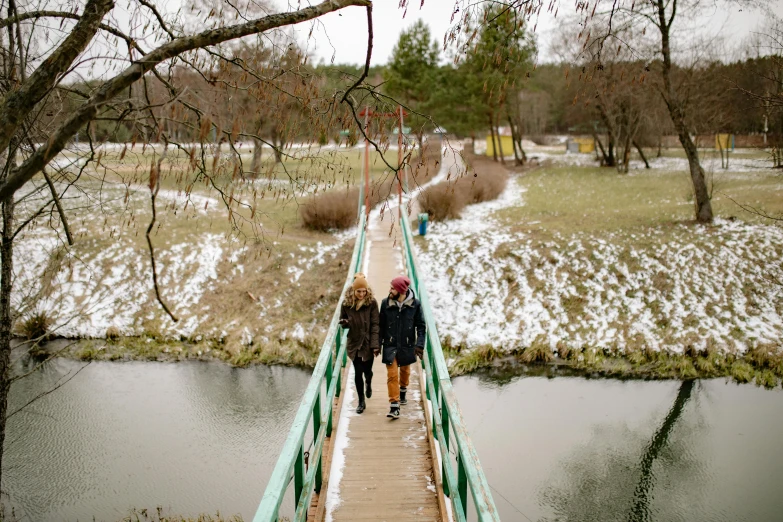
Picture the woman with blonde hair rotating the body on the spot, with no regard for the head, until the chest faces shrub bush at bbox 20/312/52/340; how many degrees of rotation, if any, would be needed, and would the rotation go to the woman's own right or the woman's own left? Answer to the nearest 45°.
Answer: approximately 135° to the woman's own right

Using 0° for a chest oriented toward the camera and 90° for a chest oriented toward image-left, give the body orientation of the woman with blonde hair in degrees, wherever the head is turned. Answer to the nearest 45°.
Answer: approximately 0°

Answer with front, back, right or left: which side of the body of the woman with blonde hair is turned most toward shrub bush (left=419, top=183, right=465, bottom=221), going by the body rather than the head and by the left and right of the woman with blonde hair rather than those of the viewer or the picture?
back

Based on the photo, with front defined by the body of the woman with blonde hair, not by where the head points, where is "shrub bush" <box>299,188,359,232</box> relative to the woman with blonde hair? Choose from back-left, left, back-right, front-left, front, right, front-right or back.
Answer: back

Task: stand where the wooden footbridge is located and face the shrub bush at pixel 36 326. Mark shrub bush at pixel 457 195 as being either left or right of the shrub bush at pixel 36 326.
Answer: right

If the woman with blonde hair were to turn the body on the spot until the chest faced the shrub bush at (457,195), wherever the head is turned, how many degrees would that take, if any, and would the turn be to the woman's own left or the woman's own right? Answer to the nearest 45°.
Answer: approximately 180°
